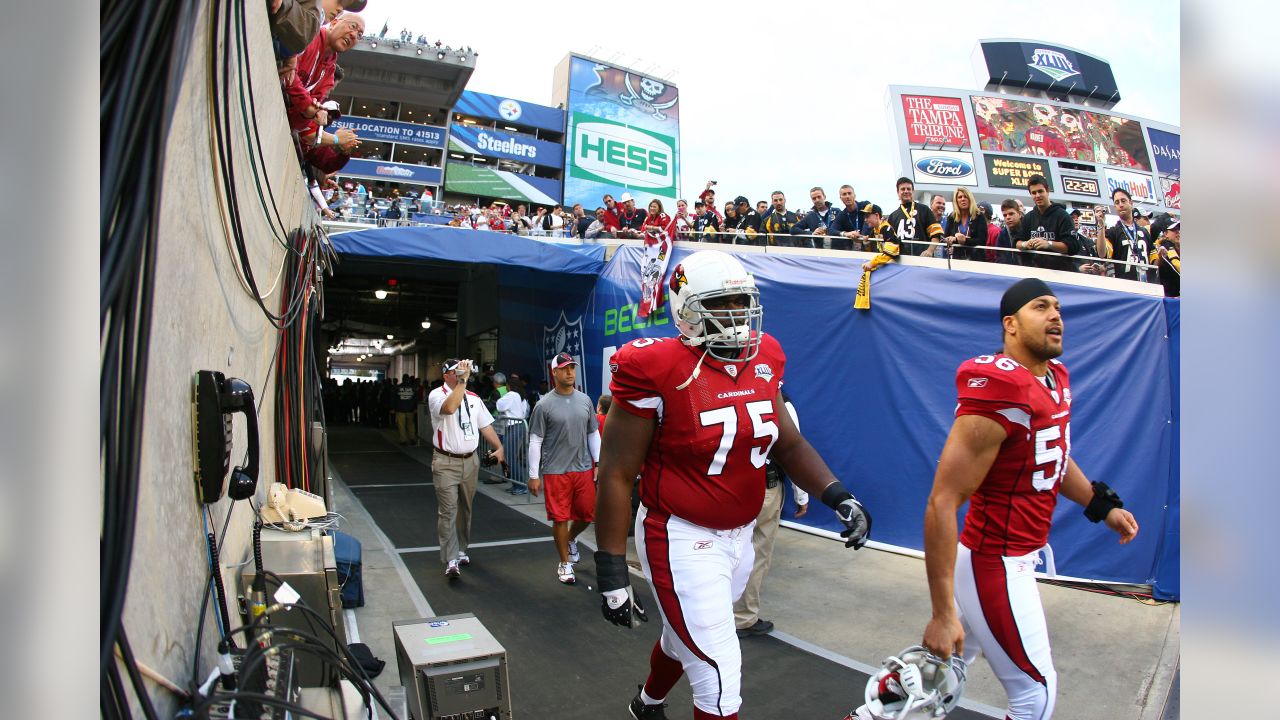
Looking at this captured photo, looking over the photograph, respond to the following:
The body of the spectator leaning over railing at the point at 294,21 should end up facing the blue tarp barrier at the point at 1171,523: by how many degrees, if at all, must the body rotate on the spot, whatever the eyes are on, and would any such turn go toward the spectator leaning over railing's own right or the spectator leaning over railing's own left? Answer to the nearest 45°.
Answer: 0° — they already face it

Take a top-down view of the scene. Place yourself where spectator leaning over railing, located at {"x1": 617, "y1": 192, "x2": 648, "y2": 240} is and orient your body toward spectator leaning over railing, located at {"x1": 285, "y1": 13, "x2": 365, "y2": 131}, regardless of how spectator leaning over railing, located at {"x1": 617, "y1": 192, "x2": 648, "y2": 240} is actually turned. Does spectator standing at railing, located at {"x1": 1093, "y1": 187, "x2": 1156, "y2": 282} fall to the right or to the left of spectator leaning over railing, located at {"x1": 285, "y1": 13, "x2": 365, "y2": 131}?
left

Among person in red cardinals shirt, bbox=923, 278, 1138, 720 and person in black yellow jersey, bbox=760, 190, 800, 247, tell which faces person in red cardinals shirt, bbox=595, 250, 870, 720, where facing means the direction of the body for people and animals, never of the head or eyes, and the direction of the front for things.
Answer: the person in black yellow jersey

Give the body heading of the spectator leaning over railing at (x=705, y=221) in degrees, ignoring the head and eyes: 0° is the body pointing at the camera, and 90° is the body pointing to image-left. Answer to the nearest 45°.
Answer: approximately 45°

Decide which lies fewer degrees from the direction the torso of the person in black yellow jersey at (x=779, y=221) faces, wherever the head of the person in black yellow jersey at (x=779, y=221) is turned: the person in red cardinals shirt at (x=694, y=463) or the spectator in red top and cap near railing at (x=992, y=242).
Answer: the person in red cardinals shirt

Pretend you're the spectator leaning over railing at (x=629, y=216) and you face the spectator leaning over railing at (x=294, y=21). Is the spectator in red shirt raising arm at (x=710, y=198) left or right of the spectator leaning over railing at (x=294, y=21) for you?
left

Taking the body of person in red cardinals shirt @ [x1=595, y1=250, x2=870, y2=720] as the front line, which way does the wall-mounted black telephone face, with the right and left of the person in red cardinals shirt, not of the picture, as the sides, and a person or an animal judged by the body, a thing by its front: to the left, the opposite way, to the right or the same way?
to the left

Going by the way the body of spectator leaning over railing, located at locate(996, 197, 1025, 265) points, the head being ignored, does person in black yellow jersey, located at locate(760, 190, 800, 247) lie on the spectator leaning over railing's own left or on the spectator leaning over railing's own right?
on the spectator leaning over railing's own right

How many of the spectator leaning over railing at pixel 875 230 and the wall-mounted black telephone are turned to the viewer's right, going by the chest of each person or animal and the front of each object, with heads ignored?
1

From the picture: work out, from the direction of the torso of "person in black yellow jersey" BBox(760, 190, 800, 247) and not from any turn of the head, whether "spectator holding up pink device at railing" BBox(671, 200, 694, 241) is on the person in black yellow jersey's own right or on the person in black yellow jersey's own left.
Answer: on the person in black yellow jersey's own right
